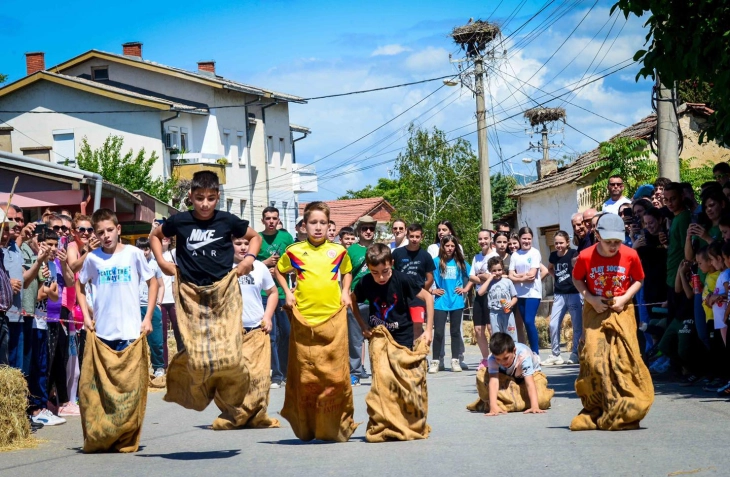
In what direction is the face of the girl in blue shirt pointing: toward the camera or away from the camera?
toward the camera

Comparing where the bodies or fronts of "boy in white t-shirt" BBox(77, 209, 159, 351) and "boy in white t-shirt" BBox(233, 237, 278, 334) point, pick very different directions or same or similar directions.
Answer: same or similar directions

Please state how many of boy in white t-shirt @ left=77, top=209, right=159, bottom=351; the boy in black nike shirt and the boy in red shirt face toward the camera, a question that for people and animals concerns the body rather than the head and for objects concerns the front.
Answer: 3

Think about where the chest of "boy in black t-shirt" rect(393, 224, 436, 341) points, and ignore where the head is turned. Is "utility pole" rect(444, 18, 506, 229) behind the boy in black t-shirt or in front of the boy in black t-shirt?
behind

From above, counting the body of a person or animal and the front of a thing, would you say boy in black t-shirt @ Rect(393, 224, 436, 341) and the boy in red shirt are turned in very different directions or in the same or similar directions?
same or similar directions

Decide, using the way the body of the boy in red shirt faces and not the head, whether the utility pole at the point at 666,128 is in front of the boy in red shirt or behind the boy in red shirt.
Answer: behind

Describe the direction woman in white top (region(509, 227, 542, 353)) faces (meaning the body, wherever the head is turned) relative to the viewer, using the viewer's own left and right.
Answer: facing the viewer

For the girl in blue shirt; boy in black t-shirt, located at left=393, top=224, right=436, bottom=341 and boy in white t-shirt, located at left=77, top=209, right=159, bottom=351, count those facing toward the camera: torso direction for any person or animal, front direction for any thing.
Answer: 3

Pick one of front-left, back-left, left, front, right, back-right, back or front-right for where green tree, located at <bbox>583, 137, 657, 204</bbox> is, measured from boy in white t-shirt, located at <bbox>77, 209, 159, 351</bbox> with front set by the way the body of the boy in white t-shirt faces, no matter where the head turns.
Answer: back-left

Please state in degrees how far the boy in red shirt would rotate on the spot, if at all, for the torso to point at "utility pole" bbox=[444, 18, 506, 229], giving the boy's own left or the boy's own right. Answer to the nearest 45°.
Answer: approximately 180°

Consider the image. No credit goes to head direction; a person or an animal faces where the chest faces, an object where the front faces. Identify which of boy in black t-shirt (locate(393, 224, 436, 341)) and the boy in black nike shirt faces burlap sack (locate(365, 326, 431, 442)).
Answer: the boy in black t-shirt

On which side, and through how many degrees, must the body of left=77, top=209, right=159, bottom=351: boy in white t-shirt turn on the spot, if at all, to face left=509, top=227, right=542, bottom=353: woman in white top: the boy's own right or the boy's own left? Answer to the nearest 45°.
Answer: approximately 135° to the boy's own left

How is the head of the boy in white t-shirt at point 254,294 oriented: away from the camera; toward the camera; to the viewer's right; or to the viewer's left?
toward the camera

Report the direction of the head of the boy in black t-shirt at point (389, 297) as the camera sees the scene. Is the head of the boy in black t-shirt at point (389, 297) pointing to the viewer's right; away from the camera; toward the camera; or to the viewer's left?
toward the camera

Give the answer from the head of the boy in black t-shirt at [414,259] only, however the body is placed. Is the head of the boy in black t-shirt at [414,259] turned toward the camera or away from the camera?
toward the camera

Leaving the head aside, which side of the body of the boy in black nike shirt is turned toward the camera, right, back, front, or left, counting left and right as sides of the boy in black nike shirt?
front

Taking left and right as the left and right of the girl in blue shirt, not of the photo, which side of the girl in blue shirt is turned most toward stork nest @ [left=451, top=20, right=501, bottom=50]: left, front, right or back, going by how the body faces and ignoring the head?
back

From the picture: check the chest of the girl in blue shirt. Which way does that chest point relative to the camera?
toward the camera

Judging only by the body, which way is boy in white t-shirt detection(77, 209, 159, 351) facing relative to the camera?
toward the camera
